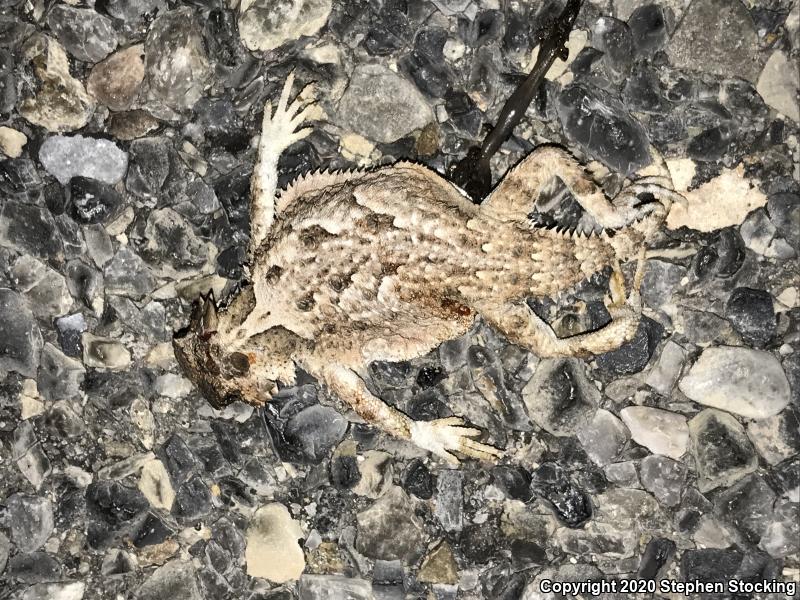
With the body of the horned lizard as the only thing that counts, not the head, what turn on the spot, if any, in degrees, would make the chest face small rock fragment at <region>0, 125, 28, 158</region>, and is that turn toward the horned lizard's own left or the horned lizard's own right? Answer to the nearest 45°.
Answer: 0° — it already faces it

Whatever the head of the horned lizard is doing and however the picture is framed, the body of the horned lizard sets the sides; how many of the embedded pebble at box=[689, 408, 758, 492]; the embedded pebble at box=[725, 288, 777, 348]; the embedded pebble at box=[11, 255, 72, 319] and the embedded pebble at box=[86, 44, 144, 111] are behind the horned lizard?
2

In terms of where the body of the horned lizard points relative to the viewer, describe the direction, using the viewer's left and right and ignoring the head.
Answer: facing to the left of the viewer

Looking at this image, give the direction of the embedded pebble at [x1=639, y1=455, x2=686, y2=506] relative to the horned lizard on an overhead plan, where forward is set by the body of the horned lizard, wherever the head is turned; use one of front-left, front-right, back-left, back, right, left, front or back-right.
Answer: back

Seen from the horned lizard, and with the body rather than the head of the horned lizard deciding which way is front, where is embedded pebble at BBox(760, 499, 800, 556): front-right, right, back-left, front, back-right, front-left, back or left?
back
